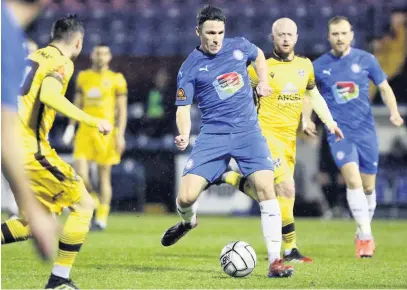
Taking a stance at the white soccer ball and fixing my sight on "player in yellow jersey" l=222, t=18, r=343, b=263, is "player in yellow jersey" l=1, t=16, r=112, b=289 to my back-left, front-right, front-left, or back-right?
back-left

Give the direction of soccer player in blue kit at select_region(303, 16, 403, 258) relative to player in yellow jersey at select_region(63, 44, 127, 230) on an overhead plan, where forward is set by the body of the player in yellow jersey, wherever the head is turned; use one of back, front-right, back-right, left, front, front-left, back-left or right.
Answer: front-left

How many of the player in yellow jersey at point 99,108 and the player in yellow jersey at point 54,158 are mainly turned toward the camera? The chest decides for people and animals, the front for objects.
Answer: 1

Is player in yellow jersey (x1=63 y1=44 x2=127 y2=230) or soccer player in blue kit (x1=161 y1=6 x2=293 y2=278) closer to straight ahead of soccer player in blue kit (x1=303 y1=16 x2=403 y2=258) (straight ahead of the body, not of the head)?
the soccer player in blue kit

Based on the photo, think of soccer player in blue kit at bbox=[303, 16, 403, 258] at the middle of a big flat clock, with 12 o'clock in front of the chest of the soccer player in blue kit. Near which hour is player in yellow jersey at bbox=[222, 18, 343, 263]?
The player in yellow jersey is roughly at 1 o'clock from the soccer player in blue kit.

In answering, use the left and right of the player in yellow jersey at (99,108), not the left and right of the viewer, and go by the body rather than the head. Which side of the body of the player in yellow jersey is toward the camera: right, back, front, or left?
front

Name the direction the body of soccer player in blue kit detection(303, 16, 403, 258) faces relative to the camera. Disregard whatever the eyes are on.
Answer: toward the camera

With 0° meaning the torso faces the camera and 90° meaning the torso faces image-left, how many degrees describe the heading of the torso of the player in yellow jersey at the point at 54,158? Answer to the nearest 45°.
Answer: approximately 225°

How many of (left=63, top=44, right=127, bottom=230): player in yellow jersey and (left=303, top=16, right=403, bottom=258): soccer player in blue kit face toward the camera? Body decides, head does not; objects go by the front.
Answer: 2
